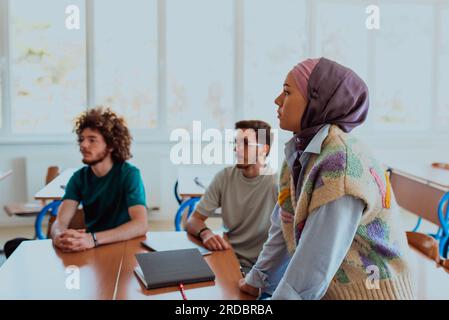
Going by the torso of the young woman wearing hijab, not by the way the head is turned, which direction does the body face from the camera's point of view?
to the viewer's left

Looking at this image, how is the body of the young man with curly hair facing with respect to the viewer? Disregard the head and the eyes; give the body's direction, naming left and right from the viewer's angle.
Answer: facing the viewer and to the left of the viewer

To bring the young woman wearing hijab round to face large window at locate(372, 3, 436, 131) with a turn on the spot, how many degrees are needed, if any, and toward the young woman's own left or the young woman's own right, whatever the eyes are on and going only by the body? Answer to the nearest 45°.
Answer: approximately 90° to the young woman's own right

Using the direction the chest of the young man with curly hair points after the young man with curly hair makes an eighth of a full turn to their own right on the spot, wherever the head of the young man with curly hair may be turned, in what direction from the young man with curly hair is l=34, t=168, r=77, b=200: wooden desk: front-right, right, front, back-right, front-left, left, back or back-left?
right

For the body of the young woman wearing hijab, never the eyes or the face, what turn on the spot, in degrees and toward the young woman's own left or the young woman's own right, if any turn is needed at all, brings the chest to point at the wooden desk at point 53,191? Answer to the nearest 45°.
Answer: approximately 45° to the young woman's own right

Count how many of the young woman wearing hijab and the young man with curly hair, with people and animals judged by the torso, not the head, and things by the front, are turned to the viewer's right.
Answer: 0

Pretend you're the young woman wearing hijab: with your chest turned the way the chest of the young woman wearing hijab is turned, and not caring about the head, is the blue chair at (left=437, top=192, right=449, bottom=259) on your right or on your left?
on your right

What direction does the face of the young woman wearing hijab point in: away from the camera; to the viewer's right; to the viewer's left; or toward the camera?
to the viewer's left
